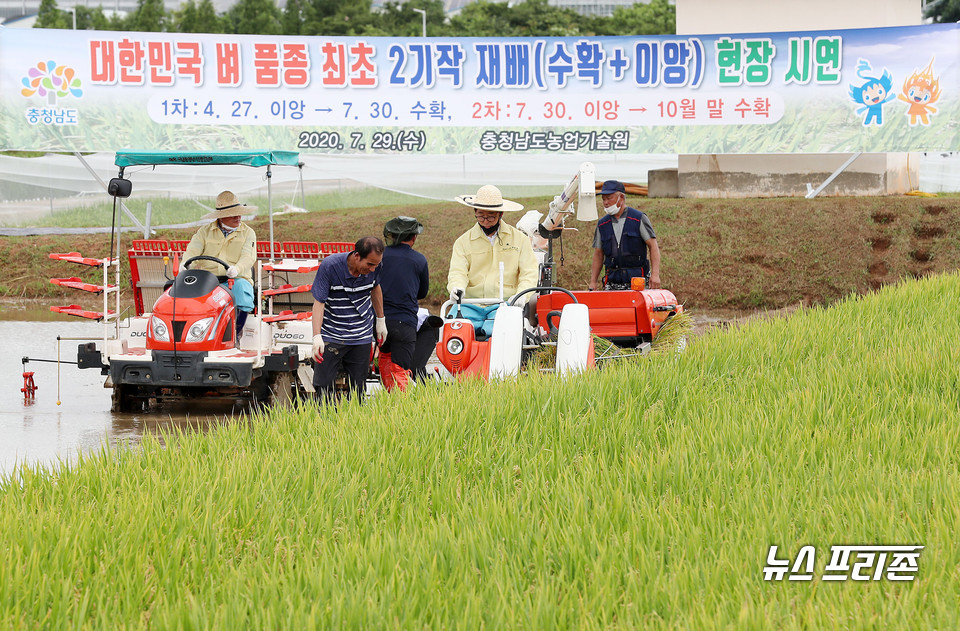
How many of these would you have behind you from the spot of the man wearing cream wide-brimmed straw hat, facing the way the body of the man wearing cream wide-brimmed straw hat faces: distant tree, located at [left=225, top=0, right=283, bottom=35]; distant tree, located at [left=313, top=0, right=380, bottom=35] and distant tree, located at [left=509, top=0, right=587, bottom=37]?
3

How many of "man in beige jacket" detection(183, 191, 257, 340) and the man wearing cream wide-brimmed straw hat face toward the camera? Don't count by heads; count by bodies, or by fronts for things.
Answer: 2

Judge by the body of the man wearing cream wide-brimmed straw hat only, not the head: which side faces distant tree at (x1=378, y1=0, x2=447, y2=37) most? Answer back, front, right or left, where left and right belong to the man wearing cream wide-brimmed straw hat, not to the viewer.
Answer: back

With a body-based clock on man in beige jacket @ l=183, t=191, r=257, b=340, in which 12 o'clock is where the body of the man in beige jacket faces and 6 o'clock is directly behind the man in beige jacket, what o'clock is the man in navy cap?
The man in navy cap is roughly at 9 o'clock from the man in beige jacket.

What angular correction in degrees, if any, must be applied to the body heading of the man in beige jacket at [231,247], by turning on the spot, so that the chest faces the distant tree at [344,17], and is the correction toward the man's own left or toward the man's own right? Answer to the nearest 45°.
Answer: approximately 180°

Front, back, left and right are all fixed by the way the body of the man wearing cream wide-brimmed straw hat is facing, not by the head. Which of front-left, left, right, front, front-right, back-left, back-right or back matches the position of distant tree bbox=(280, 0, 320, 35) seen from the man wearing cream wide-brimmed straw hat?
back

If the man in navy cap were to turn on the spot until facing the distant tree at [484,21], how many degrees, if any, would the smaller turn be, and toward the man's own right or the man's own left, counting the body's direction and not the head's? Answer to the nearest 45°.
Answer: approximately 135° to the man's own right

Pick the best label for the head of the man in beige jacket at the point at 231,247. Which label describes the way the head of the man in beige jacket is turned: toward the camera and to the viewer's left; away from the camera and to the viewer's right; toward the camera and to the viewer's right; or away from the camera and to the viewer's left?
toward the camera and to the viewer's right

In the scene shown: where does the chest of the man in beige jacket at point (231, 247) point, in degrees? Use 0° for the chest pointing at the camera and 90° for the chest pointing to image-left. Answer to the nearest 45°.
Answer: approximately 0°

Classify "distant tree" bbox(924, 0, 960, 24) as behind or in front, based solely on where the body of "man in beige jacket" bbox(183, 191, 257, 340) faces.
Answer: behind

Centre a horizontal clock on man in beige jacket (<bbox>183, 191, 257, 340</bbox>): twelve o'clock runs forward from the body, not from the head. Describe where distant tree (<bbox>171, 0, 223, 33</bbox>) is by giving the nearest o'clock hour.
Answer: The distant tree is roughly at 6 o'clock from the man in beige jacket.
